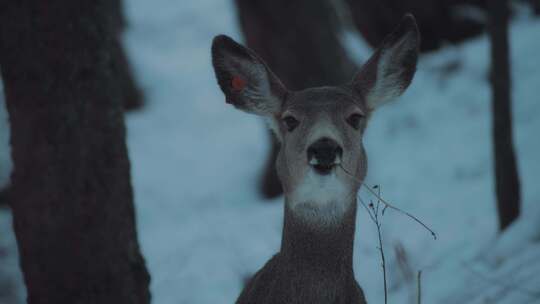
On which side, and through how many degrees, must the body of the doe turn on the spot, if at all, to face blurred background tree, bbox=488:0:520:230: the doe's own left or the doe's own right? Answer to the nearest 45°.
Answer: approximately 135° to the doe's own left

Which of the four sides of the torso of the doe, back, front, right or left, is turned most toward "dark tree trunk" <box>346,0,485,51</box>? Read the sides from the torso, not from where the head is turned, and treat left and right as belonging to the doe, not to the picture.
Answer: back

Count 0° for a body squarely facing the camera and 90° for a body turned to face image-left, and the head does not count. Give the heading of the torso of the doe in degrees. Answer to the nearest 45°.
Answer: approximately 0°

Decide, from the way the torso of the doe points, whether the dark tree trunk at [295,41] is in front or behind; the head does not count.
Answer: behind

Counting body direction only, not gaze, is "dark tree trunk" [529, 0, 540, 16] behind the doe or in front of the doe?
behind

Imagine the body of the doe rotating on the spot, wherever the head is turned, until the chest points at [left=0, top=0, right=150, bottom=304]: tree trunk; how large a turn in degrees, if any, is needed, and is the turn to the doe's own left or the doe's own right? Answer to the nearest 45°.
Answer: approximately 90° to the doe's own right
